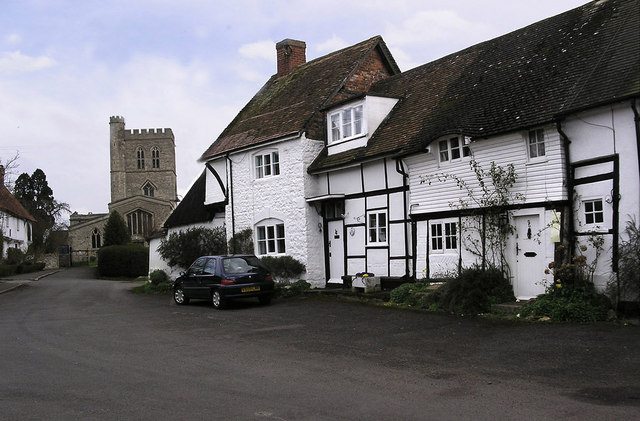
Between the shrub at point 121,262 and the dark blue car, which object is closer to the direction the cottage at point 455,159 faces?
the dark blue car

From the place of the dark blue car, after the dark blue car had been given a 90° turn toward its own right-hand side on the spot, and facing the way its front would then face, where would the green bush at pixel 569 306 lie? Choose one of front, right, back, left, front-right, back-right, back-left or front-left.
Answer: right

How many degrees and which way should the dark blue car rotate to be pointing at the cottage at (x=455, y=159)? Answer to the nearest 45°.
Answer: approximately 135° to its right

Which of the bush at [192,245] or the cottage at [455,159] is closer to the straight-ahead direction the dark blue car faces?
the bush

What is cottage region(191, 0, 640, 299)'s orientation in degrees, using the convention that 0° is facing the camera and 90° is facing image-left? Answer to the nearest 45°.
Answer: approximately 45°

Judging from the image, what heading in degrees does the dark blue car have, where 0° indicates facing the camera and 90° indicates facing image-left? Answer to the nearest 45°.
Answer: approximately 135°

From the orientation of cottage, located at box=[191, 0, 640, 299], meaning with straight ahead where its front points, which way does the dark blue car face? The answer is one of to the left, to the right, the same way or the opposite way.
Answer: to the right
